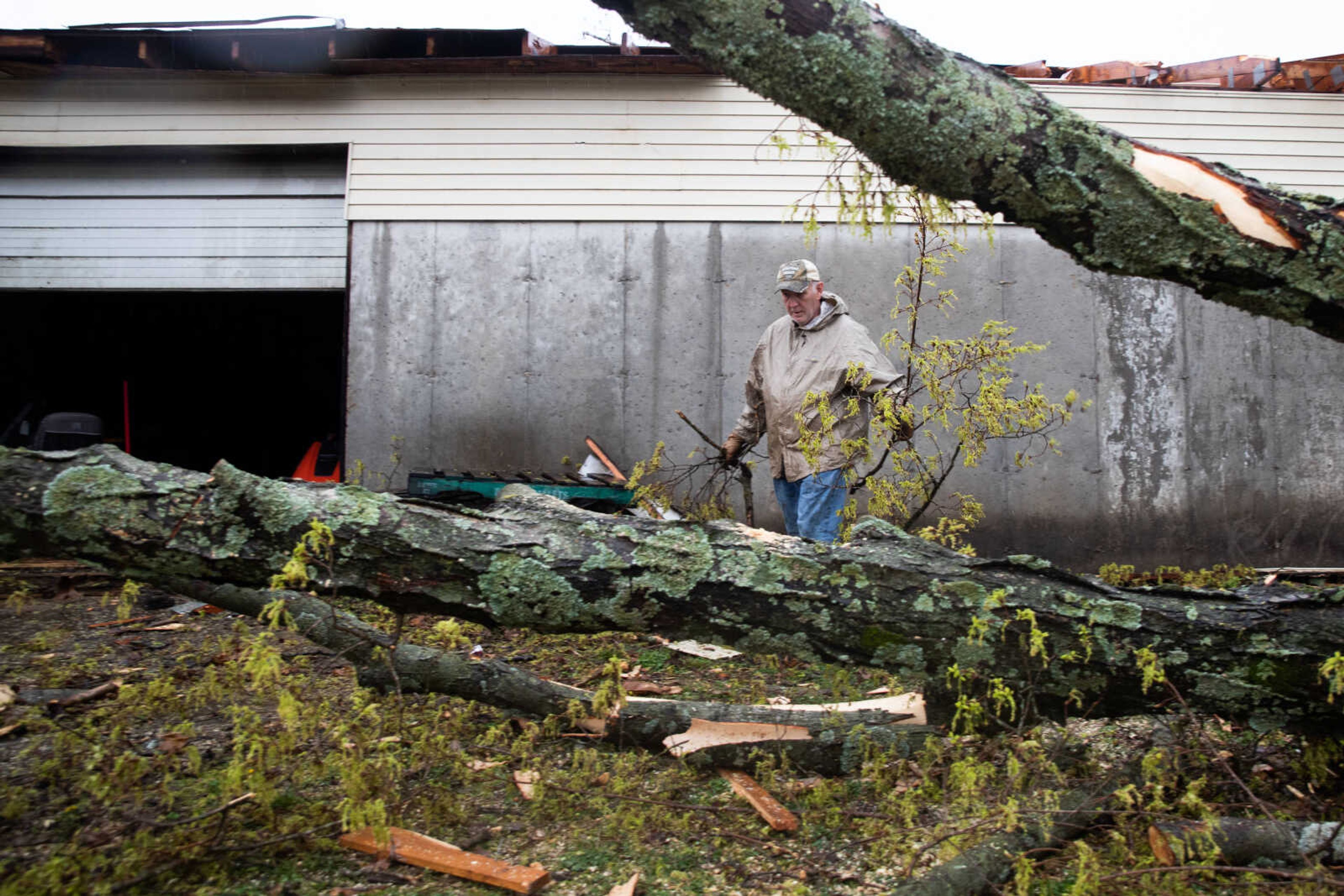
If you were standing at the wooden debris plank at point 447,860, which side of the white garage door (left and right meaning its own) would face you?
front

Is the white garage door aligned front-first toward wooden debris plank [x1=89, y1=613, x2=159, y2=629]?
yes

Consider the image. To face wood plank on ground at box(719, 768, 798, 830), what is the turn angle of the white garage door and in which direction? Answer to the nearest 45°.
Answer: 0° — it already faces it

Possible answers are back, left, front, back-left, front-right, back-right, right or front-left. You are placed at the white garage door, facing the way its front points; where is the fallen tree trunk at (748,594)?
front

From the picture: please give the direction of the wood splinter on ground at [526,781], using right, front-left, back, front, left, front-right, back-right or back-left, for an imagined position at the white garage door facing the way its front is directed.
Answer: front

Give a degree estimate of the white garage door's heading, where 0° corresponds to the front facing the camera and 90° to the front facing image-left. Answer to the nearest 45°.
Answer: approximately 0°

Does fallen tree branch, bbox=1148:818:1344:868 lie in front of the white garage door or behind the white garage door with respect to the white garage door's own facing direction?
in front

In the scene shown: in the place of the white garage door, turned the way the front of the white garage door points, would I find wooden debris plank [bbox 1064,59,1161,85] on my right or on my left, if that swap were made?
on my left

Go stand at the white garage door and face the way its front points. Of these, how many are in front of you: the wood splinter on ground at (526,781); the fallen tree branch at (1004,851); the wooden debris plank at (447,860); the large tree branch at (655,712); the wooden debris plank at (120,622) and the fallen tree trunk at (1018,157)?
6

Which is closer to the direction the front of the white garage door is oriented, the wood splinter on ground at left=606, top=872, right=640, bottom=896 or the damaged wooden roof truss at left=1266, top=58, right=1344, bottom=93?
the wood splinter on ground

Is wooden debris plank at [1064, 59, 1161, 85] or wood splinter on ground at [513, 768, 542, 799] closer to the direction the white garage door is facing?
the wood splinter on ground
